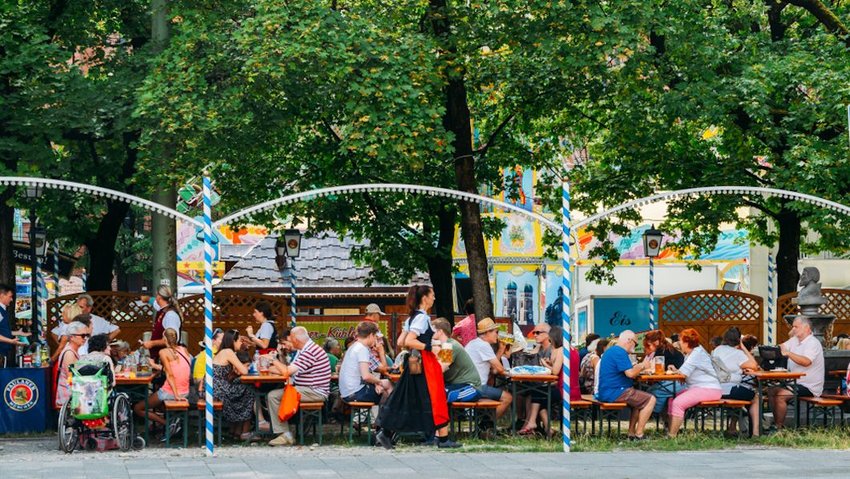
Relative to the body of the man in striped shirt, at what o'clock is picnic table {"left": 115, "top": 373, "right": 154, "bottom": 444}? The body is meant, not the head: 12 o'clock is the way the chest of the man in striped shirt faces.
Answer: The picnic table is roughly at 12 o'clock from the man in striped shirt.

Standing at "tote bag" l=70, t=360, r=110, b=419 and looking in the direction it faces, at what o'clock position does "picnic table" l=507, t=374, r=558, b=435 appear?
The picnic table is roughly at 9 o'clock from the tote bag.

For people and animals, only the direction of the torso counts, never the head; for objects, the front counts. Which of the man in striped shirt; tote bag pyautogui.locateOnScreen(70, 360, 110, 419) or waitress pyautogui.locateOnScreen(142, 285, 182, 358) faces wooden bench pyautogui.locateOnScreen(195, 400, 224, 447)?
the man in striped shirt

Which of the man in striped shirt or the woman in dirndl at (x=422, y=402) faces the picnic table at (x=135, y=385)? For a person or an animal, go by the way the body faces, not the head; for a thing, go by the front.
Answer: the man in striped shirt

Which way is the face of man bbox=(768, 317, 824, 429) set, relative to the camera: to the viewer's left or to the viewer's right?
to the viewer's left

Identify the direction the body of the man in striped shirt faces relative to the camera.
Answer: to the viewer's left

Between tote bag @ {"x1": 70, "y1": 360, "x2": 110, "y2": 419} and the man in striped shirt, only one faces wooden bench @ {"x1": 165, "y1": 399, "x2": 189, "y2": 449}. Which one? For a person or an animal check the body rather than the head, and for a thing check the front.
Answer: the man in striped shirt

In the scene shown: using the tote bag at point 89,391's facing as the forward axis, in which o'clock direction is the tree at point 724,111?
The tree is roughly at 8 o'clock from the tote bag.

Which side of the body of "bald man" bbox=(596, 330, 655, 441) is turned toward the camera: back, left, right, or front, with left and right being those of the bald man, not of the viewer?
right

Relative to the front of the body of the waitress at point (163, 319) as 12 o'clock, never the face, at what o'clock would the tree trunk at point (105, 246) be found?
The tree trunk is roughly at 3 o'clock from the waitress.
